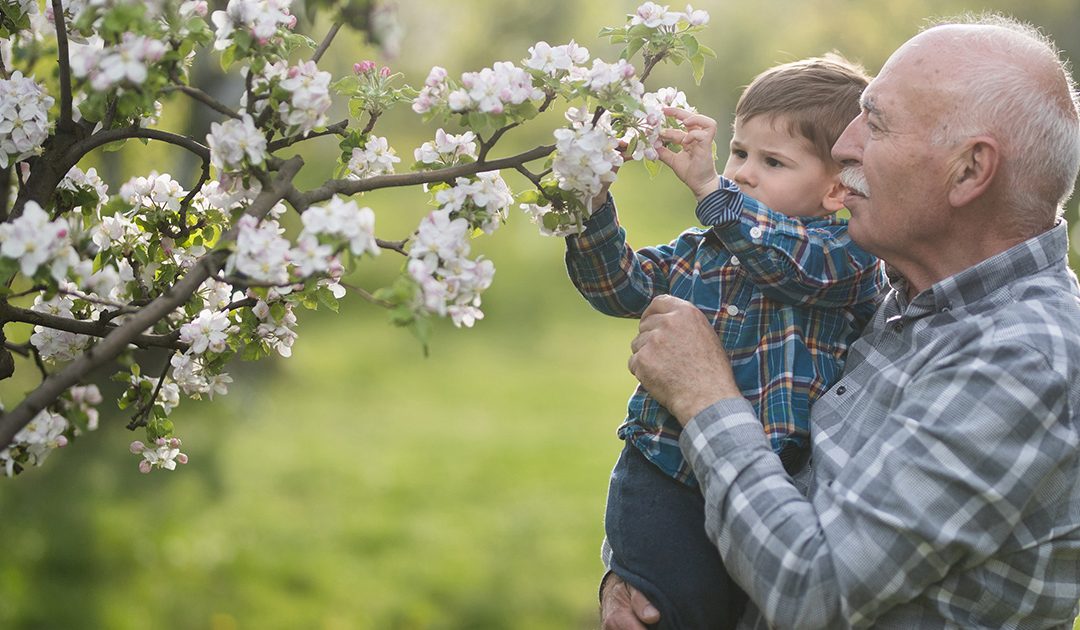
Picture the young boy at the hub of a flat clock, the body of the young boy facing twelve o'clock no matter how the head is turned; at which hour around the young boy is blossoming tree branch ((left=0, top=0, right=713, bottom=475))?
The blossoming tree branch is roughly at 12 o'clock from the young boy.

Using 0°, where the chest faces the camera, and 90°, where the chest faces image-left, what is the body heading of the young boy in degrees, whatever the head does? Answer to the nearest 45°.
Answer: approximately 45°

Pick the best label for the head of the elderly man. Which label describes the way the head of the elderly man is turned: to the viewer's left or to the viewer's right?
to the viewer's left

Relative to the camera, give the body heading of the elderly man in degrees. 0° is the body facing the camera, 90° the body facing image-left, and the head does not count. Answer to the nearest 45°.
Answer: approximately 90°
